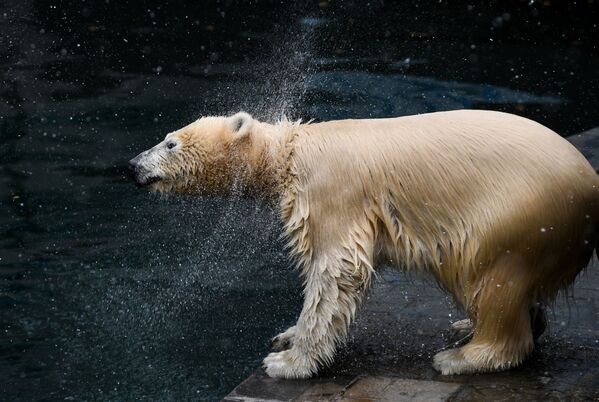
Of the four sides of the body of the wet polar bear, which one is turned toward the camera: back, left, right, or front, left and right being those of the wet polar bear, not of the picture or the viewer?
left
